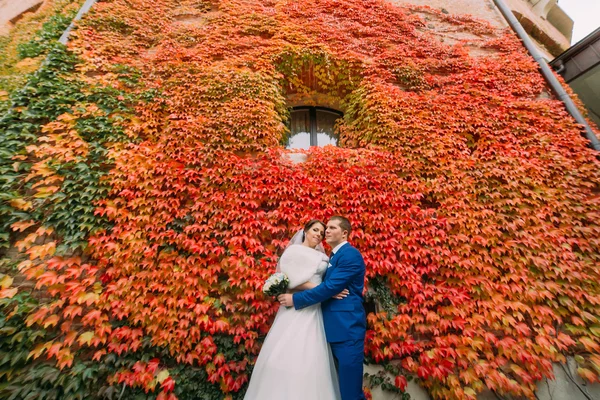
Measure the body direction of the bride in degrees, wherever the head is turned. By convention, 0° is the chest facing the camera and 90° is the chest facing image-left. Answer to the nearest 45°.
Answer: approximately 315°

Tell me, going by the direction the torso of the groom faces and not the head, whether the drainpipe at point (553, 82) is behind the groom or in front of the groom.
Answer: behind

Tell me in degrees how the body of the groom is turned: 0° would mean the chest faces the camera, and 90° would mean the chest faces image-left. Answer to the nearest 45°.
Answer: approximately 90°
